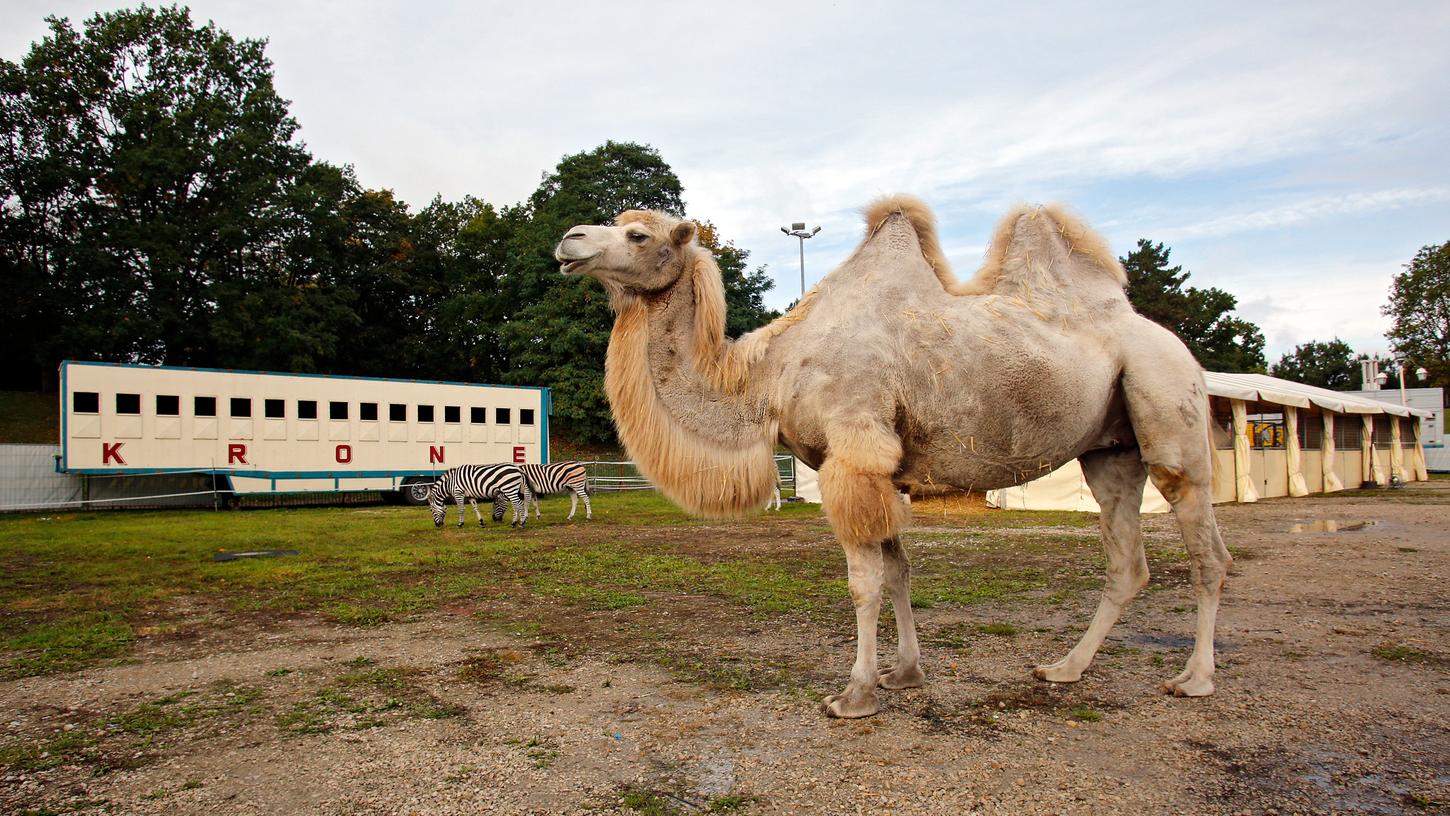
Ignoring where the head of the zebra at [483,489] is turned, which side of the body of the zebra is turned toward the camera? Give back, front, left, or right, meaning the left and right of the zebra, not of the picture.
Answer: left

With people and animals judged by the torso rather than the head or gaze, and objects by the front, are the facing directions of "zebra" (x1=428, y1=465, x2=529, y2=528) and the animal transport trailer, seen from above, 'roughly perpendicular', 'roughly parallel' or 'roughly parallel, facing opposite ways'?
roughly parallel

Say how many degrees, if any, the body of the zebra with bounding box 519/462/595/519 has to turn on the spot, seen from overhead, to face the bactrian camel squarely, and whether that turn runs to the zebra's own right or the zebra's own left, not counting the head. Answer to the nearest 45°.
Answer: approximately 90° to the zebra's own left

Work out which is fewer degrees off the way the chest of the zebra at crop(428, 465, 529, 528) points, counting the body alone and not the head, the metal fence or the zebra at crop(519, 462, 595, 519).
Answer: the metal fence

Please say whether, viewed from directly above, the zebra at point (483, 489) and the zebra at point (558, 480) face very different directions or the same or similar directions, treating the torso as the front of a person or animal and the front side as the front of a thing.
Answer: same or similar directions

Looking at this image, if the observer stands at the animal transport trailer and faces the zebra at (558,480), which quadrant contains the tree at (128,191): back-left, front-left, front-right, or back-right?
back-left

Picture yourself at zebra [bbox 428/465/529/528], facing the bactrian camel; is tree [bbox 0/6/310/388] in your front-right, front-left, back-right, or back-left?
back-right

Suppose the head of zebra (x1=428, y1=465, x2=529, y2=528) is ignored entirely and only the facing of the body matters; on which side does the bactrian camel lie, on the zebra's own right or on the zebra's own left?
on the zebra's own left

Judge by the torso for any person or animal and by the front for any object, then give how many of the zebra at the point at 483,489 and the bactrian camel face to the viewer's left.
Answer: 2

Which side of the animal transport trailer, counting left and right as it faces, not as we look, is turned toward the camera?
left

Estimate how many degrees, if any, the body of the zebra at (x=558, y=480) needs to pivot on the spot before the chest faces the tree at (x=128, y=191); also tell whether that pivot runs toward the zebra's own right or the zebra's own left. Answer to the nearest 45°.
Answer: approximately 45° to the zebra's own right

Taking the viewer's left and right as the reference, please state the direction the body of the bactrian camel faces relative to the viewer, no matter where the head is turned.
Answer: facing to the left of the viewer

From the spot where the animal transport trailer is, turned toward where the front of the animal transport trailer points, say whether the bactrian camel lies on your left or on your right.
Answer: on your left

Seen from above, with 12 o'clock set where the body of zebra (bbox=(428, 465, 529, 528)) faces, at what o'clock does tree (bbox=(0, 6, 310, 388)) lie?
The tree is roughly at 2 o'clock from the zebra.

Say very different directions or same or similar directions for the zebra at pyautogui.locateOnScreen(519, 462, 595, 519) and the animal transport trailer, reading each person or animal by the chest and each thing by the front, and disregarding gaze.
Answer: same or similar directions

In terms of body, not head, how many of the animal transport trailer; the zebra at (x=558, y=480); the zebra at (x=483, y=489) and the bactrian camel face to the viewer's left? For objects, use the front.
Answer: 4

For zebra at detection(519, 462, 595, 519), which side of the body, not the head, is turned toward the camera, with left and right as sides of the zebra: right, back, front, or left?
left
